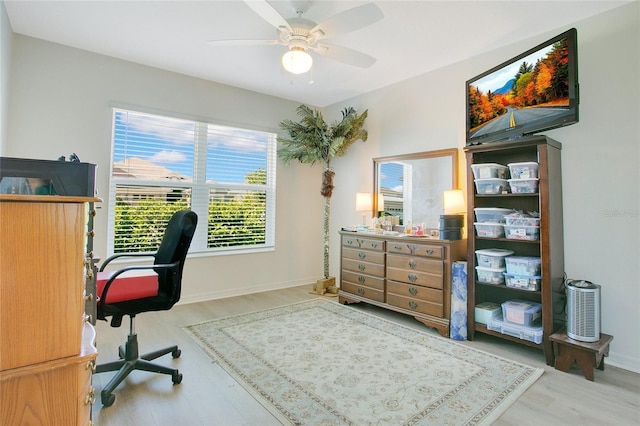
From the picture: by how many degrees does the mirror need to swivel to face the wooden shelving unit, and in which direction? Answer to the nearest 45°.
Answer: approximately 90° to its left

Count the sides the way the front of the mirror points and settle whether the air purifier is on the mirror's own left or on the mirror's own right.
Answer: on the mirror's own left

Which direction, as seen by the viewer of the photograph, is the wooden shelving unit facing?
facing the viewer and to the left of the viewer

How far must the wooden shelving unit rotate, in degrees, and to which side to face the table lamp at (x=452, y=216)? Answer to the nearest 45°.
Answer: approximately 45° to its right

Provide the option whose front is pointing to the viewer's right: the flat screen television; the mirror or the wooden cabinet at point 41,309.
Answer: the wooden cabinet

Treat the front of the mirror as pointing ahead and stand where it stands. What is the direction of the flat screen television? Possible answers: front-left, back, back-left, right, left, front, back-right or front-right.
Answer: left

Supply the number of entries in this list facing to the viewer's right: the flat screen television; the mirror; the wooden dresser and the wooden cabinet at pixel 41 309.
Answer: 1

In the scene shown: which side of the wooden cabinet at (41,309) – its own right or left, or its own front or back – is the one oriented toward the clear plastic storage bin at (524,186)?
front

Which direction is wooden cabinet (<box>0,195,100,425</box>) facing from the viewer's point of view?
to the viewer's right
